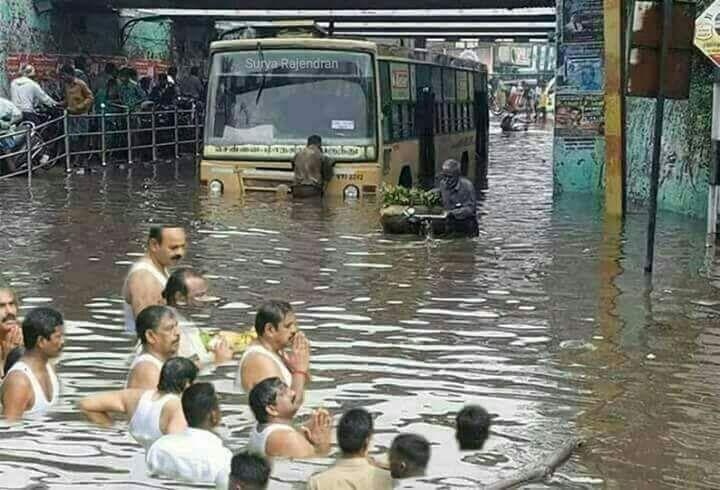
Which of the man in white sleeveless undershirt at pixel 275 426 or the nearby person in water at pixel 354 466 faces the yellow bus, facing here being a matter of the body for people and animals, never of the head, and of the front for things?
the nearby person in water

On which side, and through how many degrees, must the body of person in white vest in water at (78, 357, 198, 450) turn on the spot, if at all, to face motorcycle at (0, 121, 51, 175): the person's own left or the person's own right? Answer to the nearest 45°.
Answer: approximately 45° to the person's own left

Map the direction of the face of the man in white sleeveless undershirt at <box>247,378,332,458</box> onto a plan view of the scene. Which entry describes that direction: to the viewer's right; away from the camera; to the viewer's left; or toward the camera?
to the viewer's right

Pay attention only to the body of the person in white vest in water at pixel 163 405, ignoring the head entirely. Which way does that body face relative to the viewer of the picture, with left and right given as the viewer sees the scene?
facing away from the viewer and to the right of the viewer

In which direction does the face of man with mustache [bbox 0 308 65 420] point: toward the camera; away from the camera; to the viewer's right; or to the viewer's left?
to the viewer's right

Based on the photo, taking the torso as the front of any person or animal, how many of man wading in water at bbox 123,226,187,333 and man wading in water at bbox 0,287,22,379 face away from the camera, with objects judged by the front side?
0

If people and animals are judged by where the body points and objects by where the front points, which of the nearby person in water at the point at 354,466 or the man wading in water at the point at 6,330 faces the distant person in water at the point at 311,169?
the nearby person in water at the point at 354,466

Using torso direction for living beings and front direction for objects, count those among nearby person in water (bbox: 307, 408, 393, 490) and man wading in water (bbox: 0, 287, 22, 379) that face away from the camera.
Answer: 1

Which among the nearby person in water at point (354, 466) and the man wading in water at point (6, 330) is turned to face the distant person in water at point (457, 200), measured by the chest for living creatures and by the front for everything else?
the nearby person in water at point (354, 466)

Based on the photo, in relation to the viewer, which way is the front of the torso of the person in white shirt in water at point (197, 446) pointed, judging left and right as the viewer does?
facing away from the viewer and to the right of the viewer
